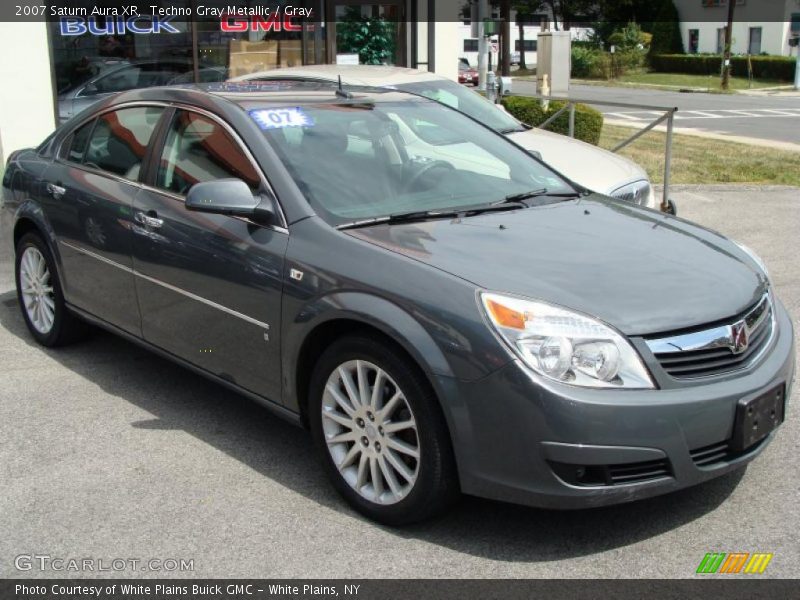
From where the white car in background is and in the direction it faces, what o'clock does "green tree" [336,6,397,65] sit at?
The green tree is roughly at 7 o'clock from the white car in background.

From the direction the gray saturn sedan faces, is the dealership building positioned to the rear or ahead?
to the rear

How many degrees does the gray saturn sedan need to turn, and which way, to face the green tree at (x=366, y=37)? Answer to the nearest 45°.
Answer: approximately 135° to its left

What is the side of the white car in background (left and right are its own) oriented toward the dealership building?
back

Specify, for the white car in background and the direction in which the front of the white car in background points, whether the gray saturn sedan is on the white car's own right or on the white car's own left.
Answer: on the white car's own right

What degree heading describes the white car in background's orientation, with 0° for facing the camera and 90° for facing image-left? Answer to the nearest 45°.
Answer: approximately 315°

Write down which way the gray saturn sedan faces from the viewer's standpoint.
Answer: facing the viewer and to the right of the viewer

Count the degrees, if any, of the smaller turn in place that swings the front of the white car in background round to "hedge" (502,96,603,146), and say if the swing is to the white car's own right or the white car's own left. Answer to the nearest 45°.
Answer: approximately 135° to the white car's own left

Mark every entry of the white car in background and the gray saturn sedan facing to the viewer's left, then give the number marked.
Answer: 0

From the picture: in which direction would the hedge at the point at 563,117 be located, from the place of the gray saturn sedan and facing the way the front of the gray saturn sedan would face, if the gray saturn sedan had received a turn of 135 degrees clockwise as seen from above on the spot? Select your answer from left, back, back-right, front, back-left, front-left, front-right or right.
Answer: right
